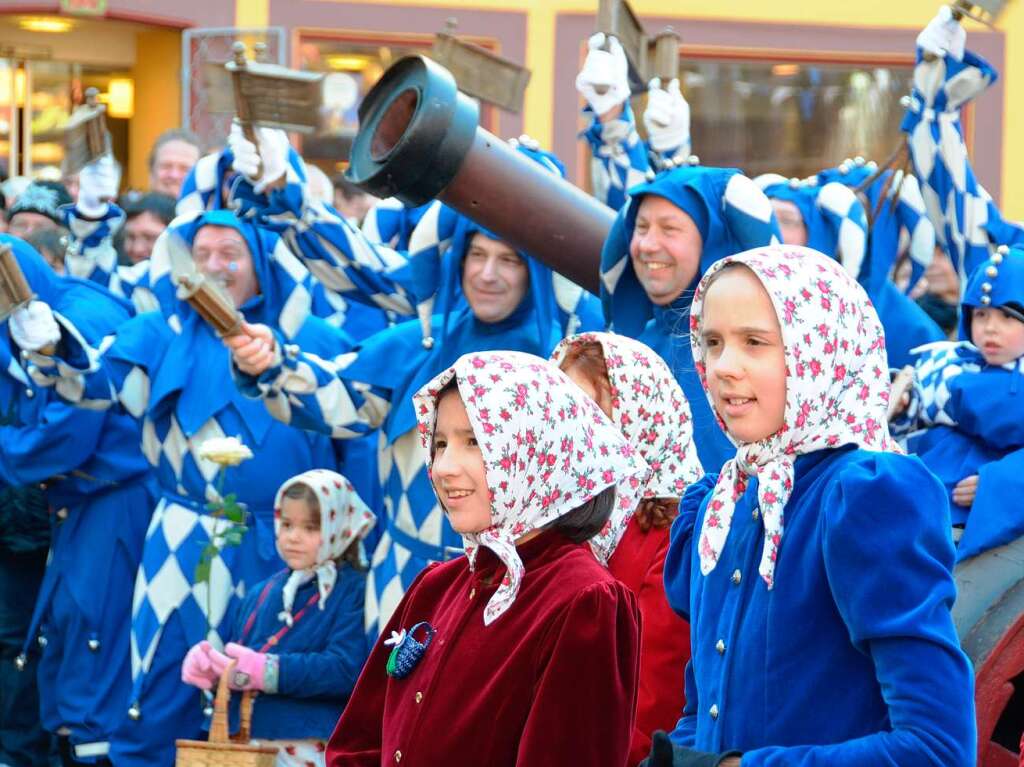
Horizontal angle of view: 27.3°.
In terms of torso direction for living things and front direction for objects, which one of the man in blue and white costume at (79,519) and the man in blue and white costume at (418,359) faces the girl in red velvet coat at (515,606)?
the man in blue and white costume at (418,359)

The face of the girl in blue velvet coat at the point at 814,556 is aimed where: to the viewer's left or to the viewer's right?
to the viewer's left

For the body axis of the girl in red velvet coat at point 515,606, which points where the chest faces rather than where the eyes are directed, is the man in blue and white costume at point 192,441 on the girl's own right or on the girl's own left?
on the girl's own right

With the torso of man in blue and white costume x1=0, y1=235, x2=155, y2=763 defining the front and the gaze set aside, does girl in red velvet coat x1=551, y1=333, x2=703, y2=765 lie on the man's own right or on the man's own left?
on the man's own left

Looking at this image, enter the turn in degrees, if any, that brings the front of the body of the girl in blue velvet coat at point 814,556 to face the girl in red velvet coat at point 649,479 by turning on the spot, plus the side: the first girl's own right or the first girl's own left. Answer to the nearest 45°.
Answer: approximately 135° to the first girl's own right
